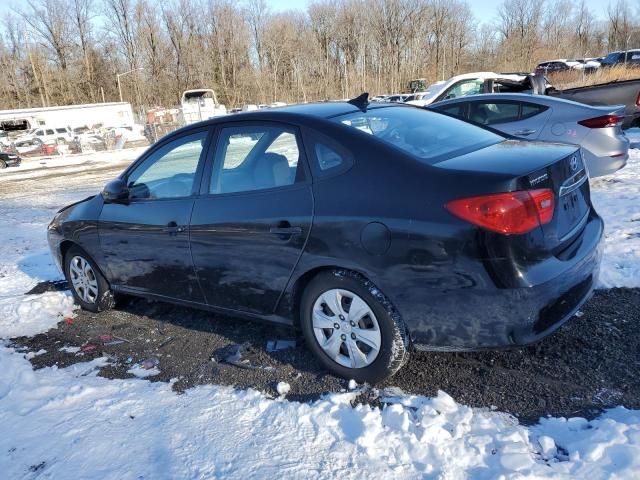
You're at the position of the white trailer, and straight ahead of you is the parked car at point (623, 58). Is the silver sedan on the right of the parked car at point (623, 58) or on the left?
right

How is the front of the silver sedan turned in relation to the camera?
facing away from the viewer and to the left of the viewer

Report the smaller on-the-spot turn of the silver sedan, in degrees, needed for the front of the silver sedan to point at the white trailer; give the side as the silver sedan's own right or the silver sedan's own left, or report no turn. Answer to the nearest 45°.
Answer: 0° — it already faces it

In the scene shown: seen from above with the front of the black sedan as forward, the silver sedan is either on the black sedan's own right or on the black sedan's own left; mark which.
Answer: on the black sedan's own right

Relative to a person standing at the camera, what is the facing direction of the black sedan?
facing away from the viewer and to the left of the viewer

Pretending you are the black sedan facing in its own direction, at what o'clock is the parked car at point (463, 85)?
The parked car is roughly at 2 o'clock from the black sedan.

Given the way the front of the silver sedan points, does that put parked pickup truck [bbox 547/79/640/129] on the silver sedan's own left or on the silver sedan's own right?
on the silver sedan's own right

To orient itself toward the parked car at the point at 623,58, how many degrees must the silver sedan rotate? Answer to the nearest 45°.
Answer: approximately 45° to its right
